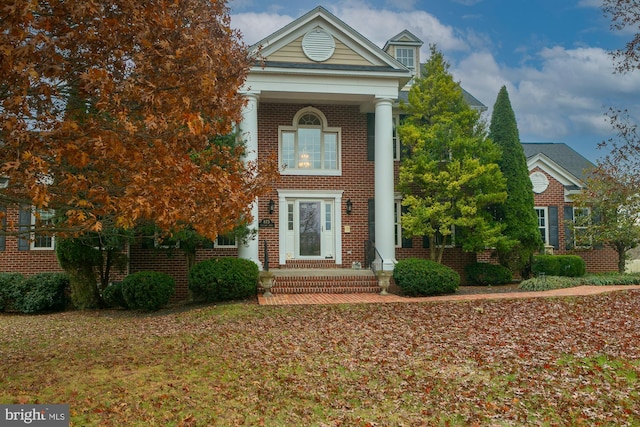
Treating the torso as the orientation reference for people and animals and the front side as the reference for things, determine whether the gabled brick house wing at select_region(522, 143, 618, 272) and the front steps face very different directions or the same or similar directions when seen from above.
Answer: same or similar directions

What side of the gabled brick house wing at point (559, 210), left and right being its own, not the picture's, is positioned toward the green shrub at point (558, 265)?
front

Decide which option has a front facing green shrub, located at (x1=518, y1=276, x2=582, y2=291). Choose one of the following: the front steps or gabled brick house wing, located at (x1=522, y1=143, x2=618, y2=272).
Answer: the gabled brick house wing

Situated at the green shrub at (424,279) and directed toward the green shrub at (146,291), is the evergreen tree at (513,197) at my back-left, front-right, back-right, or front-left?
back-right

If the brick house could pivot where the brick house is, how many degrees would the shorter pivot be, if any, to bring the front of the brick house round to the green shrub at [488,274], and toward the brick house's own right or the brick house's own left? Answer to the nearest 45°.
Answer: approximately 90° to the brick house's own left

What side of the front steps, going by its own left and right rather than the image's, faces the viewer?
front

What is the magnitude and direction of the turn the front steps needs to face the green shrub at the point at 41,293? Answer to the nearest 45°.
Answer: approximately 90° to its right

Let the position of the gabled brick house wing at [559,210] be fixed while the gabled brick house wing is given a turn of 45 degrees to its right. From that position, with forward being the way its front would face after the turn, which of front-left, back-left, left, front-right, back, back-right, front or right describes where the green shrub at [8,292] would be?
front

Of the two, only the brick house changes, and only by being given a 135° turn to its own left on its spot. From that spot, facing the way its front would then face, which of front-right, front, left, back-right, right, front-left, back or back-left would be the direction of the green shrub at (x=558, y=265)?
front-right

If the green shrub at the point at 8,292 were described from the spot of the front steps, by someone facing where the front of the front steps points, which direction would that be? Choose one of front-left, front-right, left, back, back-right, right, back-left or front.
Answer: right

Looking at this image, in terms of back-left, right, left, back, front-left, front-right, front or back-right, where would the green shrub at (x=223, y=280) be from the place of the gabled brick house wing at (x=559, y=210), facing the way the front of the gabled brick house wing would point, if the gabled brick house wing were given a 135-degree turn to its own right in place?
left

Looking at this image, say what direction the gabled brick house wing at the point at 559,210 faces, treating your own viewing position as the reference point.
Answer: facing the viewer

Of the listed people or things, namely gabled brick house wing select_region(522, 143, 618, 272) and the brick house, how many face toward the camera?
2
